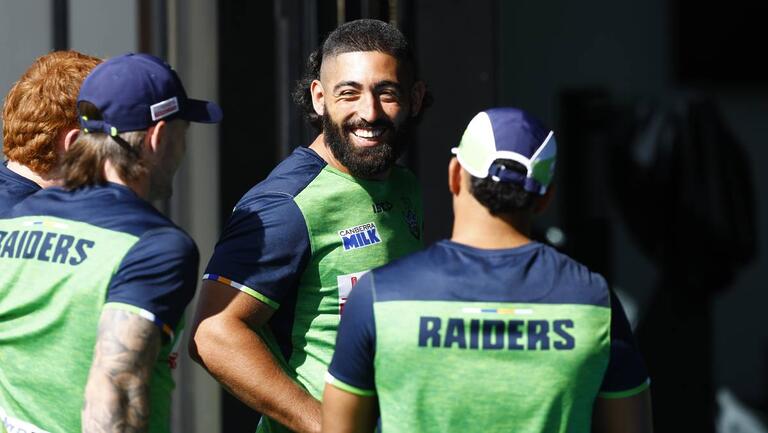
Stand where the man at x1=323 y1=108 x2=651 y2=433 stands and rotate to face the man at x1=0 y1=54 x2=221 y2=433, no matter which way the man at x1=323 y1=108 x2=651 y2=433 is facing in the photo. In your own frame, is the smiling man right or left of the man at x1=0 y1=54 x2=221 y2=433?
right

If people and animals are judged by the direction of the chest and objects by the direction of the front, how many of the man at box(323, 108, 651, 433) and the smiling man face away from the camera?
1

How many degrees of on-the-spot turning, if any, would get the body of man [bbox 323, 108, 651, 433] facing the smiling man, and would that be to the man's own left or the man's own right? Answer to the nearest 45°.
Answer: approximately 45° to the man's own left

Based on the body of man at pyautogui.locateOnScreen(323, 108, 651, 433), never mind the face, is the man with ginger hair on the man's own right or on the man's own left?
on the man's own left

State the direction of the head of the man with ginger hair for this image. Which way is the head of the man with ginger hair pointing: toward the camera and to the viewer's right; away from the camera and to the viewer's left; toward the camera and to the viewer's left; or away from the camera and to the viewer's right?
away from the camera and to the viewer's right

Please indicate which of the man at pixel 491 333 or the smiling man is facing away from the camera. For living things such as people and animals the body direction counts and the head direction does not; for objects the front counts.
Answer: the man

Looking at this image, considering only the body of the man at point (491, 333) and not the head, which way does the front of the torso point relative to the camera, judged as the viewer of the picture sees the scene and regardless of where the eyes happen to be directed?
away from the camera

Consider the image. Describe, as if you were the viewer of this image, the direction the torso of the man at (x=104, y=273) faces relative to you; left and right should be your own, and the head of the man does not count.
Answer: facing away from the viewer and to the right of the viewer

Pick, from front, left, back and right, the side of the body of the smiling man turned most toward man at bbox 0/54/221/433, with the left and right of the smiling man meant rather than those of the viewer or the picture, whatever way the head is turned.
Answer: right
